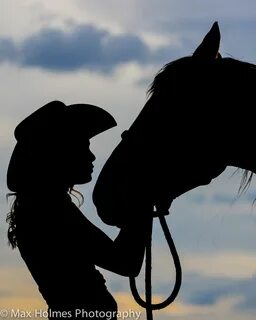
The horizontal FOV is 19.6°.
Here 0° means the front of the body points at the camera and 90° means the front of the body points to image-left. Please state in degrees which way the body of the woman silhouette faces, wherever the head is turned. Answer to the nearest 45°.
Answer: approximately 270°
